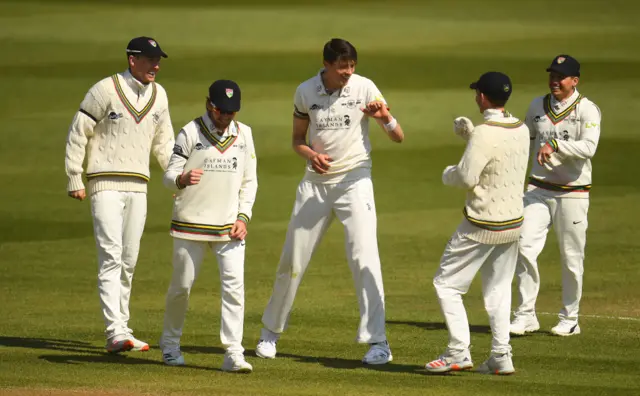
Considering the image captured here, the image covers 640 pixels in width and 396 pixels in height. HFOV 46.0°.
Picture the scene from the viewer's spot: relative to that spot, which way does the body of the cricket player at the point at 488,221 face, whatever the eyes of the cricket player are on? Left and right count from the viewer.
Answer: facing away from the viewer and to the left of the viewer

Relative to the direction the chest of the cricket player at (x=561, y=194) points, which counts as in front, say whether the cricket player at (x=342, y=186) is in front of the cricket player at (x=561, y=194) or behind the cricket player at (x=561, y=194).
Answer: in front

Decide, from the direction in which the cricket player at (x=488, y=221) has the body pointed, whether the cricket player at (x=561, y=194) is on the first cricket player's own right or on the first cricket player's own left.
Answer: on the first cricket player's own right

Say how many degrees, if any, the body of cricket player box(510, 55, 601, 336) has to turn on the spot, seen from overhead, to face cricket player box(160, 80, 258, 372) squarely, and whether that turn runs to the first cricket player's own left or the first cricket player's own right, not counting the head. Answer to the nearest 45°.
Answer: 0° — they already face them

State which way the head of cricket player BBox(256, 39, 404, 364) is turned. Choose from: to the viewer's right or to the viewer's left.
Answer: to the viewer's right

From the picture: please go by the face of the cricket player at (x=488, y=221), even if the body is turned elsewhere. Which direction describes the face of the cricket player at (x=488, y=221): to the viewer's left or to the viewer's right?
to the viewer's left

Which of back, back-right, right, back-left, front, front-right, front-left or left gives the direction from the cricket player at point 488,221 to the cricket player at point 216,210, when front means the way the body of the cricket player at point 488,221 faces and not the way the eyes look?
front-left

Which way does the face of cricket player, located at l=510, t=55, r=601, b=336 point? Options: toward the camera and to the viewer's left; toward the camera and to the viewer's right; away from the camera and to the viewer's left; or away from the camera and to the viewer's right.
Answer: toward the camera and to the viewer's left

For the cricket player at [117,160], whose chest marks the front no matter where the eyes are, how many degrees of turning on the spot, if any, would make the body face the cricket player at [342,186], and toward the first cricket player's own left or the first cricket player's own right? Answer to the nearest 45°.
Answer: approximately 45° to the first cricket player's own left

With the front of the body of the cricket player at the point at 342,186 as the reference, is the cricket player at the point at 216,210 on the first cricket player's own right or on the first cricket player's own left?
on the first cricket player's own right

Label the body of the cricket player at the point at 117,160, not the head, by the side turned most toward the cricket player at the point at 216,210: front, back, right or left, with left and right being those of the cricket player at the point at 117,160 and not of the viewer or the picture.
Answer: front

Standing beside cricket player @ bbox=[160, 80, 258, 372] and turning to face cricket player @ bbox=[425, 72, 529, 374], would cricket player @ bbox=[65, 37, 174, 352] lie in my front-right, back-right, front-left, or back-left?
back-left

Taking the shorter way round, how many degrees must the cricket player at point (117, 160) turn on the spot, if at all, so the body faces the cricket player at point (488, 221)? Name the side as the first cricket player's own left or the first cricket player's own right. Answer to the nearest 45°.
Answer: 0° — they already face them

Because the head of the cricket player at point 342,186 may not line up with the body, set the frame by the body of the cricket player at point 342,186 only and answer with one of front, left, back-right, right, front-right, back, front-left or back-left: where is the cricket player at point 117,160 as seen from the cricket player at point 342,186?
right

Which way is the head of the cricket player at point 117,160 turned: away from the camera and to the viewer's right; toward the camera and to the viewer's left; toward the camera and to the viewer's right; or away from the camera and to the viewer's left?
toward the camera and to the viewer's right

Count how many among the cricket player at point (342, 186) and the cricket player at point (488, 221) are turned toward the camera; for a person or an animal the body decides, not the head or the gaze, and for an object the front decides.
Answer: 1
